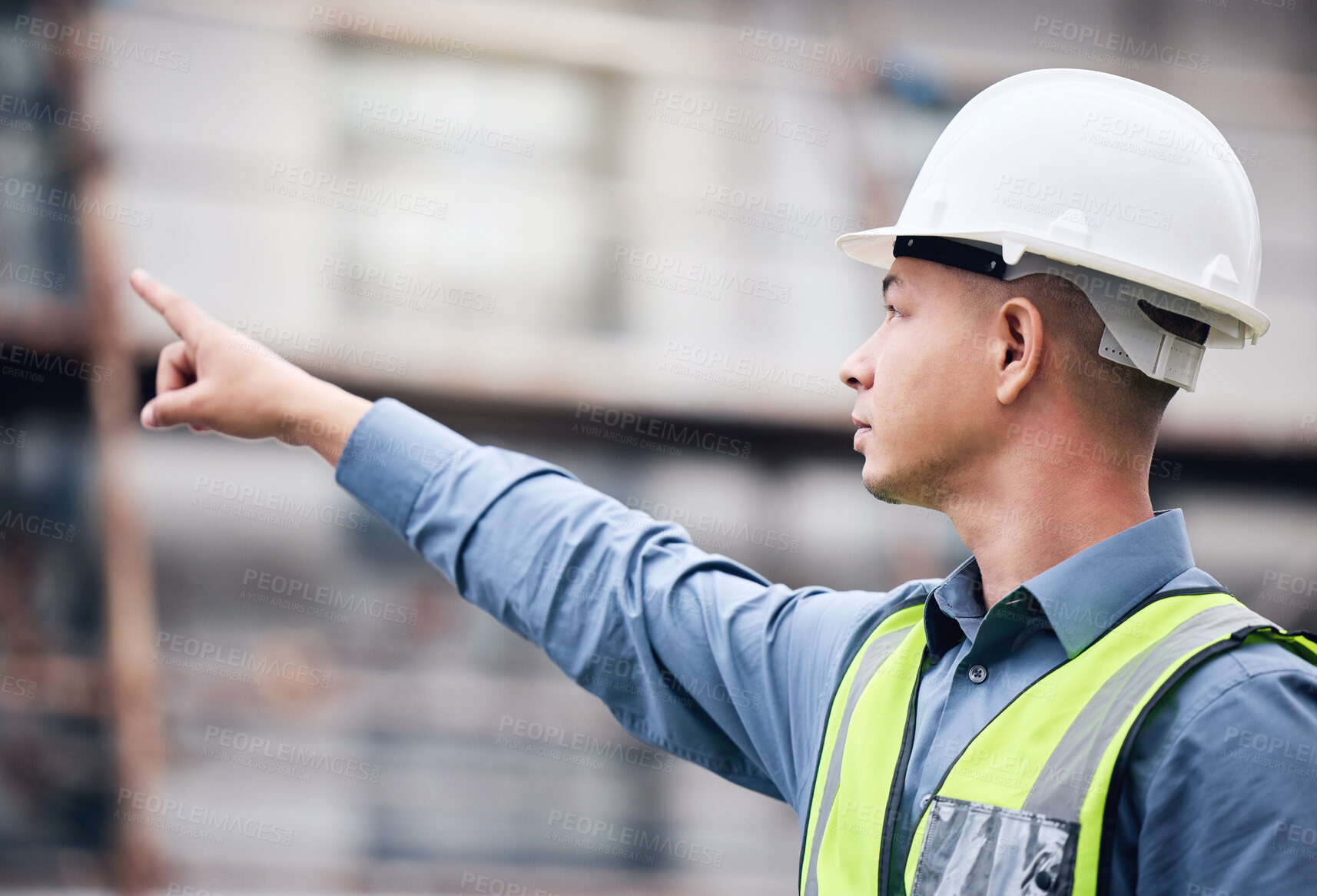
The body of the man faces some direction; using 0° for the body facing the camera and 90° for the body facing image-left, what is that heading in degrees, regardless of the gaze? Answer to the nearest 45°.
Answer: approximately 45°

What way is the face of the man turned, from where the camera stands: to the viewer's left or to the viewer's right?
to the viewer's left
